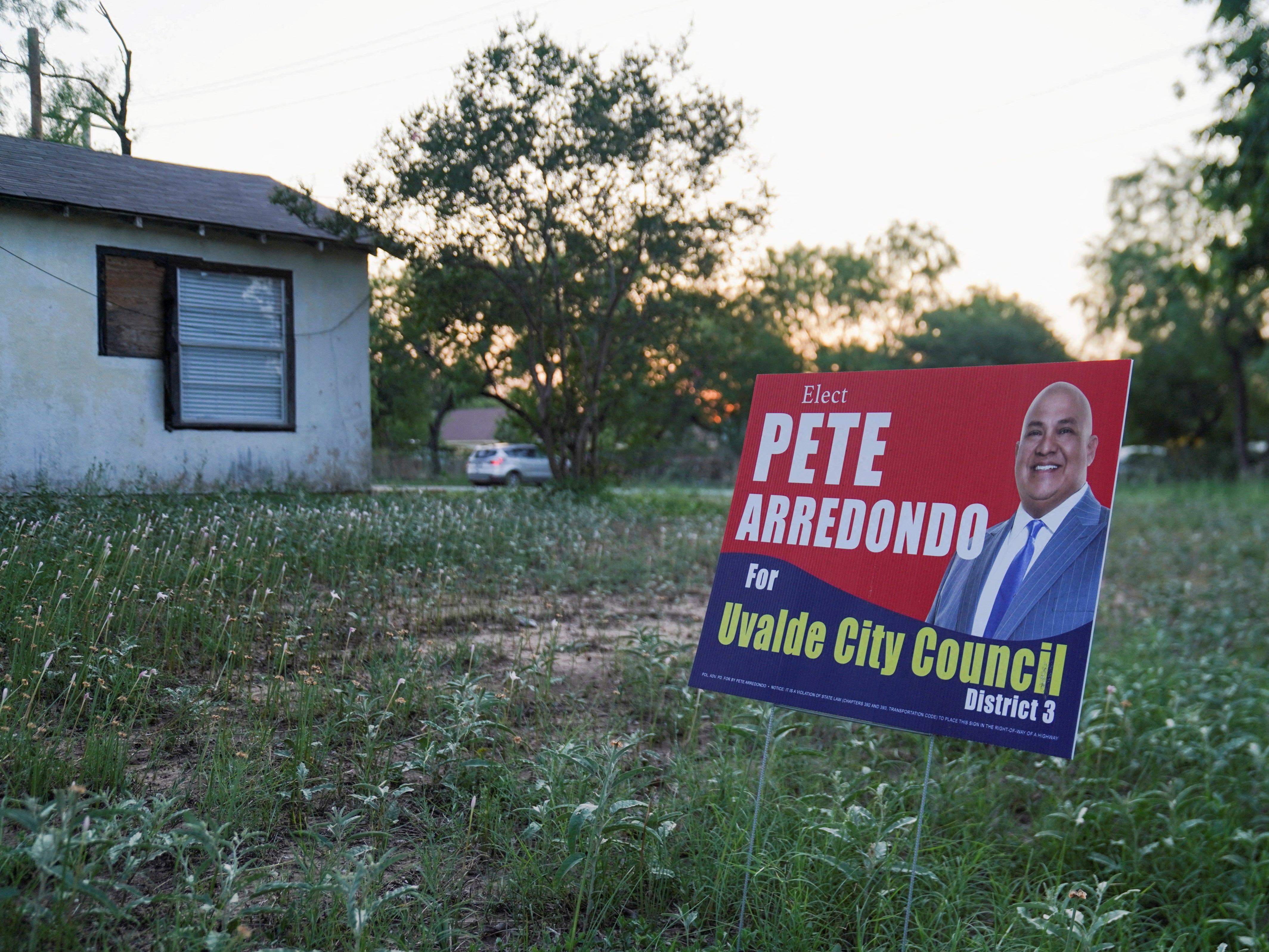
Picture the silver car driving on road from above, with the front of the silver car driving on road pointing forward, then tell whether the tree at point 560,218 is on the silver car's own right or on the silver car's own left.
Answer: on the silver car's own right

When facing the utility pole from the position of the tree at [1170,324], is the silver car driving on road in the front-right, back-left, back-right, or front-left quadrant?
front-right
